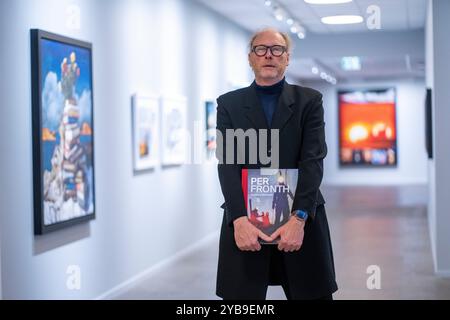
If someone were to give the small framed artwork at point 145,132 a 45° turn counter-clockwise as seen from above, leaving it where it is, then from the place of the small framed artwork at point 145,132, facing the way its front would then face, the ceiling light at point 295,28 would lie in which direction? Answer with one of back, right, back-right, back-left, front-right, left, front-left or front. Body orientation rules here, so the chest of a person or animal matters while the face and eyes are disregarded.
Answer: front-left

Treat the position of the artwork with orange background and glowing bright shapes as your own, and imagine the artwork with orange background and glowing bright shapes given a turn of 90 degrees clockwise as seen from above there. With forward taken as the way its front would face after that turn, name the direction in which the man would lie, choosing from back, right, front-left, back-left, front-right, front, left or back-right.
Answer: left

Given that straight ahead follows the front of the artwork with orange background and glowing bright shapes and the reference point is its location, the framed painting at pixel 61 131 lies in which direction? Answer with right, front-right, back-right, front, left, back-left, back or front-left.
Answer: front

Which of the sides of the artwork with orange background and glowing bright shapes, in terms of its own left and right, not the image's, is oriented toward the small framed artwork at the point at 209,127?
front

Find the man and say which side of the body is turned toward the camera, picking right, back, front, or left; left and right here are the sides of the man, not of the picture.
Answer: front

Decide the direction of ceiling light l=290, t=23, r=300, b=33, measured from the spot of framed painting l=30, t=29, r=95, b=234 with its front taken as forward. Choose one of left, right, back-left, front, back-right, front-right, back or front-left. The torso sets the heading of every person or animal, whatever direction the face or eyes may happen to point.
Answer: left

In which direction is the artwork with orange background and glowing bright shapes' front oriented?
toward the camera

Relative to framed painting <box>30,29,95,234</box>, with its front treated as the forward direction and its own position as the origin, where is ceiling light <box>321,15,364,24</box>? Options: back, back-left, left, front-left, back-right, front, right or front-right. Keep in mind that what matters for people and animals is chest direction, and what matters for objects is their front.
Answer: left

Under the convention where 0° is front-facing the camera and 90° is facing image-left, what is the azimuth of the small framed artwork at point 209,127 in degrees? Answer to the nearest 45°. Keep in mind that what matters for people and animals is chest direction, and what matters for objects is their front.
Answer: approximately 270°

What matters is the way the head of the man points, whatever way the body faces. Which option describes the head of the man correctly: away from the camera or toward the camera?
toward the camera

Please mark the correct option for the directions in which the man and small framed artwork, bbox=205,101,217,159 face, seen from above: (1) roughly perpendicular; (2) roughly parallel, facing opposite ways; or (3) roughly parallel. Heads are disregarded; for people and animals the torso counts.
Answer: roughly perpendicular

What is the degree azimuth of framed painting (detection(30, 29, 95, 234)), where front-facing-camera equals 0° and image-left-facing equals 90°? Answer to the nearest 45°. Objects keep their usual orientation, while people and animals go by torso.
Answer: approximately 315°

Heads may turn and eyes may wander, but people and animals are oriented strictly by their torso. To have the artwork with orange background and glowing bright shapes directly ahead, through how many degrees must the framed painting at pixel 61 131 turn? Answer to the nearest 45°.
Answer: approximately 90° to its left

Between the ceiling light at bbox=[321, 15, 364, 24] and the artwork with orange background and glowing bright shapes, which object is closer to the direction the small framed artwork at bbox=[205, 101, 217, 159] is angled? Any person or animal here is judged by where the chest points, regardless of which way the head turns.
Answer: the ceiling light

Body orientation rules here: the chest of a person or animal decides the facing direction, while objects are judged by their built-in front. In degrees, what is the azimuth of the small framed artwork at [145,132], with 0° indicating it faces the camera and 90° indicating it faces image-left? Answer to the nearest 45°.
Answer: approximately 315°

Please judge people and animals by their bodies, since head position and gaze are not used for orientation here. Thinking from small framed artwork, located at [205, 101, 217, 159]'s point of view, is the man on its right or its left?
on its right

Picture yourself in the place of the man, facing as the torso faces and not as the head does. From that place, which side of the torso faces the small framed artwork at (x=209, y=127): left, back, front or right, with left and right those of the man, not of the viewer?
back
